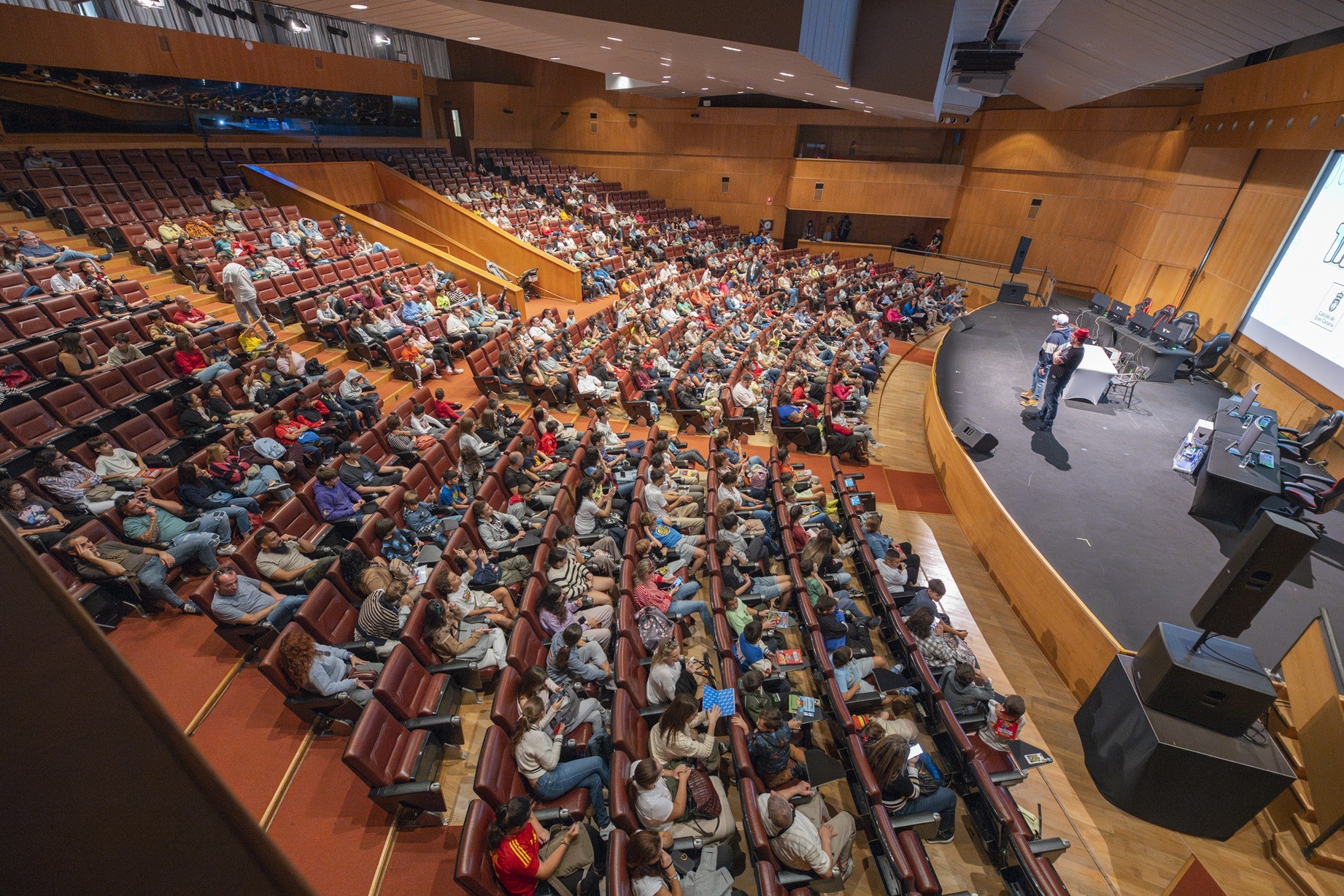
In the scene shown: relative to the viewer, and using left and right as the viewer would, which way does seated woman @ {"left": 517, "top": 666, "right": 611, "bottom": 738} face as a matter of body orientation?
facing to the right of the viewer

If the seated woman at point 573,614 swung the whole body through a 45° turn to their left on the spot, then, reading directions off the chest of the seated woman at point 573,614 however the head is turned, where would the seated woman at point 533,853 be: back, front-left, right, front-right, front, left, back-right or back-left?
back-right

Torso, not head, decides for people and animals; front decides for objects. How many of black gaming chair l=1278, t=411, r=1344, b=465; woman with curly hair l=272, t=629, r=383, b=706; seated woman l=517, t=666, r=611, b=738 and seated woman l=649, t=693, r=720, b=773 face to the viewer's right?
3

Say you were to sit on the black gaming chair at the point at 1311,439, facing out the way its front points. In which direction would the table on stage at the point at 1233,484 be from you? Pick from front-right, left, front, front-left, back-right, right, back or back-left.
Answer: left

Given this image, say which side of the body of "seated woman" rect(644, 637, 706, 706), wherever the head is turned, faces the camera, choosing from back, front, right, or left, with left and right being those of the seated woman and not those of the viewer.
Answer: right

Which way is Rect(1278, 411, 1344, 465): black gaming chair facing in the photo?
to the viewer's left

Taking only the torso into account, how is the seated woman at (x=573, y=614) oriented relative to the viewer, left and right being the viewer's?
facing to the right of the viewer

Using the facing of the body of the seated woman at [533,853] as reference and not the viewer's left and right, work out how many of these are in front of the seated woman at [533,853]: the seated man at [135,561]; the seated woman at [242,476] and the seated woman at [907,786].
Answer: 1

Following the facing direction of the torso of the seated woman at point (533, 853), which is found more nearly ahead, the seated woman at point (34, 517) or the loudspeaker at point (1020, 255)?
the loudspeaker

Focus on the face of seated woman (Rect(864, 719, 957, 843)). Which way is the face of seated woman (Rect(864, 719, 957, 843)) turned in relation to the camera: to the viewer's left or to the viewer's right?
to the viewer's right

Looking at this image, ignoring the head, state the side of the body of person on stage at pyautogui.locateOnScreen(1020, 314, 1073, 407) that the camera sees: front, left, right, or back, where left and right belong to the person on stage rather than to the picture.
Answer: left

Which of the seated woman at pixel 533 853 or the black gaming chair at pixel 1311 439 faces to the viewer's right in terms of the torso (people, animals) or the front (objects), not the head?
the seated woman

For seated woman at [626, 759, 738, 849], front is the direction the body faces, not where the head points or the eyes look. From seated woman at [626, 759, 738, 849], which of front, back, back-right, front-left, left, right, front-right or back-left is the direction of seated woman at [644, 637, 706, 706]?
left

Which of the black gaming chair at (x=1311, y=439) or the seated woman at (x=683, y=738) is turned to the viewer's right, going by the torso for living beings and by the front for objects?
the seated woman

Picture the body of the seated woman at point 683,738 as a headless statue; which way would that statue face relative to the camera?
to the viewer's right

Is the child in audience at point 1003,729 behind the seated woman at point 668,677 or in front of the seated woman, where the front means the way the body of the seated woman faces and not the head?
in front

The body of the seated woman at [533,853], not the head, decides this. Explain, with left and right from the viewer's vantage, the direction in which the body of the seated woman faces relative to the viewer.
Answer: facing to the right of the viewer

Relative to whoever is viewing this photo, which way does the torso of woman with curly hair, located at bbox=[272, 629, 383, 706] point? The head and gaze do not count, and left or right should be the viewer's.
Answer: facing to the right of the viewer

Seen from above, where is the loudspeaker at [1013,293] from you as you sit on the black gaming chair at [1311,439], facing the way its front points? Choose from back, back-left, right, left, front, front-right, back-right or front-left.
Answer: front-right

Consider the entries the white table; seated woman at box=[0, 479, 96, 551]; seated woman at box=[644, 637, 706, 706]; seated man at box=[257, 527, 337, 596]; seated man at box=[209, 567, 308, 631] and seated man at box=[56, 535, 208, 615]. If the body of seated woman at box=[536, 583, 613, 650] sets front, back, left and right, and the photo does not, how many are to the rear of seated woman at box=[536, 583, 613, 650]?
4
